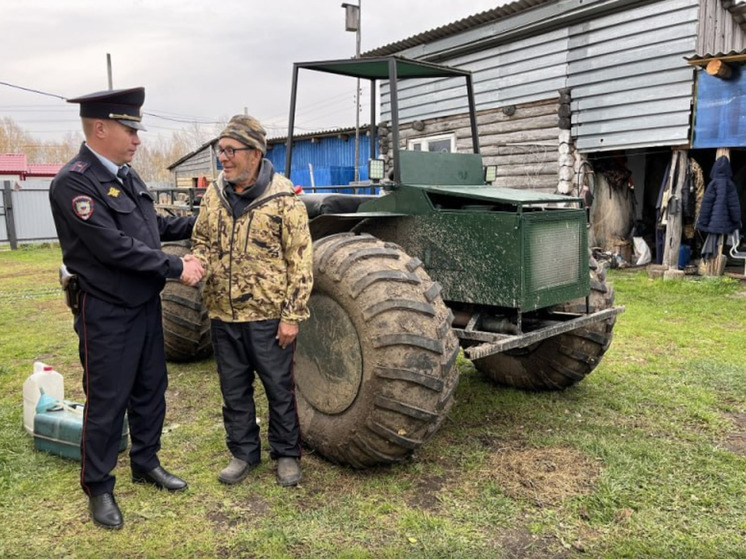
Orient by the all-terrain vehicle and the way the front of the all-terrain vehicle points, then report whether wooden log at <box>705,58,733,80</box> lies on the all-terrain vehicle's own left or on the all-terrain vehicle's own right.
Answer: on the all-terrain vehicle's own left

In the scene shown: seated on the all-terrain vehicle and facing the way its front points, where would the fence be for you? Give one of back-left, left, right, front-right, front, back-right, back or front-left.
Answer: back

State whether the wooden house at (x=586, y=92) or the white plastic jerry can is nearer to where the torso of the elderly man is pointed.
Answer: the white plastic jerry can

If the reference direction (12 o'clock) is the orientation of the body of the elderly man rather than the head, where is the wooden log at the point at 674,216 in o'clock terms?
The wooden log is roughly at 6 o'clock from the elderly man.

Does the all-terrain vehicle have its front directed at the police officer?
no

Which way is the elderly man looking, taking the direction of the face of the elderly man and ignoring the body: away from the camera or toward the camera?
toward the camera

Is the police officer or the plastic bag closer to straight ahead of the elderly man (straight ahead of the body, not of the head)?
the police officer

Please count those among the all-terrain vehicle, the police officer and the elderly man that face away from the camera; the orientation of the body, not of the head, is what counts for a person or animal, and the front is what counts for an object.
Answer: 0

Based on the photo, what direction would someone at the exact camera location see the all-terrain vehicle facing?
facing the viewer and to the right of the viewer

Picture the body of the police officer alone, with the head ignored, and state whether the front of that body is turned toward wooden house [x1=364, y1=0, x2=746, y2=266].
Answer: no

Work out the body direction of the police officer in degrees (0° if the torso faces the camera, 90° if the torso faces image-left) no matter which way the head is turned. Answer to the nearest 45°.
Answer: approximately 315°

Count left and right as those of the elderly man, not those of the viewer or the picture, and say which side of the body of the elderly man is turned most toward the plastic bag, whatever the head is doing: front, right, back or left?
back

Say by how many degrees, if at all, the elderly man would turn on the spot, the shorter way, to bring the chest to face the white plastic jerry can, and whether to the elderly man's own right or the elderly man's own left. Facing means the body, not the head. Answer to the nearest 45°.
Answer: approximately 90° to the elderly man's own right

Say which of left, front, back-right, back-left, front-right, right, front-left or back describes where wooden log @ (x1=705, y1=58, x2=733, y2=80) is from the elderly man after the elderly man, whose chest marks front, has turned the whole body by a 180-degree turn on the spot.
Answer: front

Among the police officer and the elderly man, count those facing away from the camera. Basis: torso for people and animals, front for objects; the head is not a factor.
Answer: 0

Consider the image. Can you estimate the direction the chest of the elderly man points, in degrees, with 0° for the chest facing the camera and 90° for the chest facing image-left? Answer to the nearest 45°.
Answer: approximately 45°

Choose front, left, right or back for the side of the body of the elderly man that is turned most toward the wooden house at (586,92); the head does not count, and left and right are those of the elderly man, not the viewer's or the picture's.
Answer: back

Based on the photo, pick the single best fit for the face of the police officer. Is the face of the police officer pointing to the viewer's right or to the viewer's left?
to the viewer's right

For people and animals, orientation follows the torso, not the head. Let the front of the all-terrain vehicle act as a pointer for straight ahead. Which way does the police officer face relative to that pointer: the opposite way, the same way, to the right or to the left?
the same way

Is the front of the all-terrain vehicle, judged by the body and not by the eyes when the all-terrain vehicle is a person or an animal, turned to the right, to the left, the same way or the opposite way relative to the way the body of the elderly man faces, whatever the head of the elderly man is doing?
to the left
